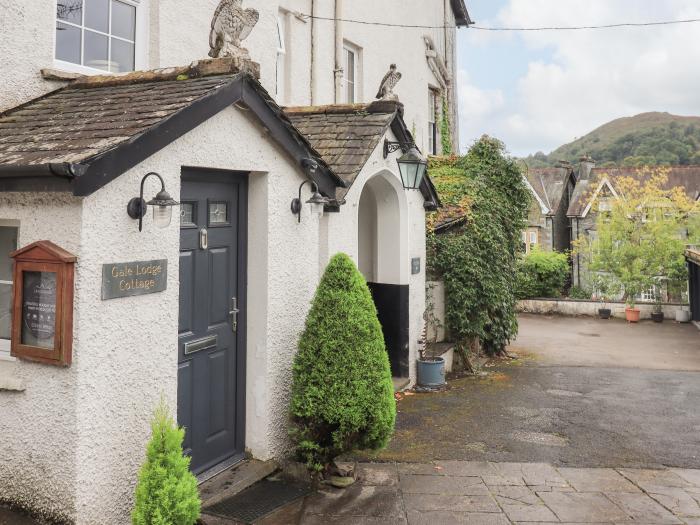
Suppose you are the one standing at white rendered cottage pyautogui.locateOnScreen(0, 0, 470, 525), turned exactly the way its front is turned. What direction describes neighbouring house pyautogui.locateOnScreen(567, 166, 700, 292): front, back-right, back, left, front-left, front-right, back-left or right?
left

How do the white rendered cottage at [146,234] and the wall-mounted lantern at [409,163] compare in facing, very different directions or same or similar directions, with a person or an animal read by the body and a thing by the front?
same or similar directions

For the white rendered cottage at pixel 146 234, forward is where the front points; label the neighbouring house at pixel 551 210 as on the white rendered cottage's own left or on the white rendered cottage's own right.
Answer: on the white rendered cottage's own left

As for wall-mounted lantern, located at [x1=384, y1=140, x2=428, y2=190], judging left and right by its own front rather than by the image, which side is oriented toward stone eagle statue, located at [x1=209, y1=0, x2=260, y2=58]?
right

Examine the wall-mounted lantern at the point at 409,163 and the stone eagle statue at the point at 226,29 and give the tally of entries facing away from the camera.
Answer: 0

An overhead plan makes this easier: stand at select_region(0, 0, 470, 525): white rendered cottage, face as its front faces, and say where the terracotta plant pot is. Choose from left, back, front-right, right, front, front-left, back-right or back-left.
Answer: left

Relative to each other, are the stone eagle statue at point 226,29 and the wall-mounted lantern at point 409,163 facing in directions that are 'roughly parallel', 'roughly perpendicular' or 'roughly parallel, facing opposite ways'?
roughly parallel

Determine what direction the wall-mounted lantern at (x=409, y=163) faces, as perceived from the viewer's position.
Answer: facing the viewer and to the right of the viewer

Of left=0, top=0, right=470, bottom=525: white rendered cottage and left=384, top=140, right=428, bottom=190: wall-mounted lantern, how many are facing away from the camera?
0

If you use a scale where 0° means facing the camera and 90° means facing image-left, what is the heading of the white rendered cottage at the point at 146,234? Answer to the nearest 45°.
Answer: approximately 315°
